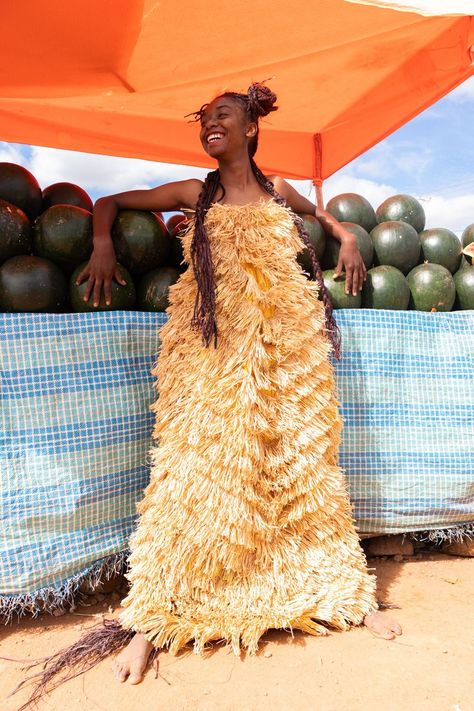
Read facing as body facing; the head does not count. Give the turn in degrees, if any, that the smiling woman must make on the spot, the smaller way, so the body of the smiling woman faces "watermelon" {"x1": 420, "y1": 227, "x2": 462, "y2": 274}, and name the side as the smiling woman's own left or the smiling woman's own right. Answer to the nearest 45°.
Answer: approximately 135° to the smiling woman's own left

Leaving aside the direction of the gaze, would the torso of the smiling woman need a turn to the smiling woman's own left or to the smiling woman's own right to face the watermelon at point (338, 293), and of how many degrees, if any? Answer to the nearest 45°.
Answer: approximately 135° to the smiling woman's own left

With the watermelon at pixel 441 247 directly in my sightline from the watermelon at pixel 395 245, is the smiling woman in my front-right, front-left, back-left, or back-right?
back-right

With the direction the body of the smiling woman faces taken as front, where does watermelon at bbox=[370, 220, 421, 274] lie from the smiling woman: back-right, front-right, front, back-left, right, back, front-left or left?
back-left

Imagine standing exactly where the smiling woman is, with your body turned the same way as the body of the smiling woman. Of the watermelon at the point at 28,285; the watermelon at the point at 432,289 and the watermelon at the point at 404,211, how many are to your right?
1

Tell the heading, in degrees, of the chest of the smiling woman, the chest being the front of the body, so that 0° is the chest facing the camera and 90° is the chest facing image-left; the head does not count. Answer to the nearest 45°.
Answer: approximately 0°
